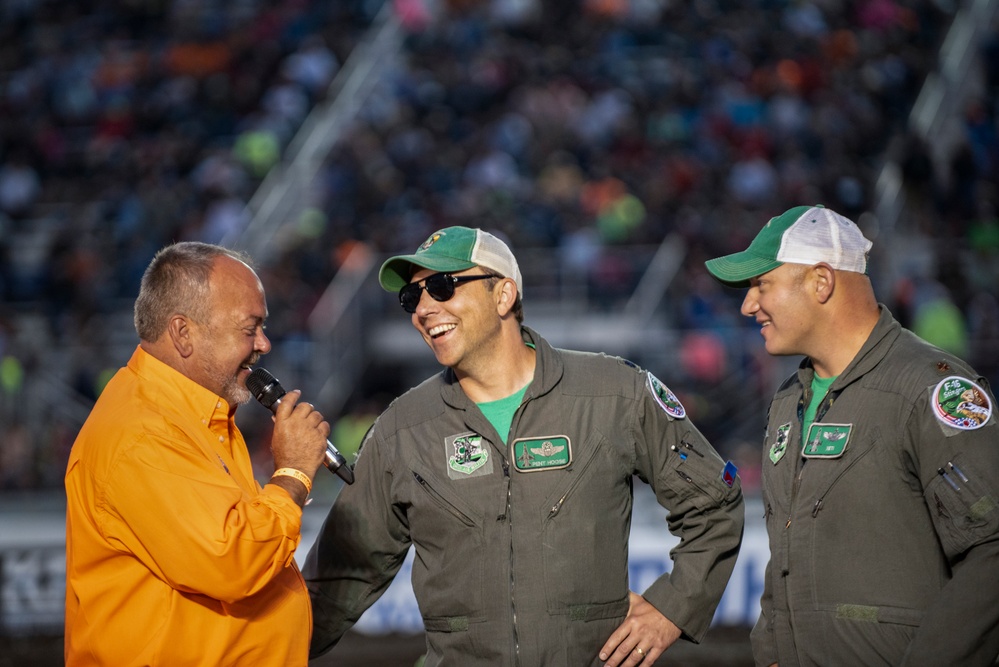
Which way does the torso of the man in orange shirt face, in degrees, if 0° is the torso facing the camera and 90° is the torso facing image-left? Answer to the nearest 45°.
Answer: approximately 270°

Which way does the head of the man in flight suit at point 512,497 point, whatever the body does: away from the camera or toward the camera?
toward the camera

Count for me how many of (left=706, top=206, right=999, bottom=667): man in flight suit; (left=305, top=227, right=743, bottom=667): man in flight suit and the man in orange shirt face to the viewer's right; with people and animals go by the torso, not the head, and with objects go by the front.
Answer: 1

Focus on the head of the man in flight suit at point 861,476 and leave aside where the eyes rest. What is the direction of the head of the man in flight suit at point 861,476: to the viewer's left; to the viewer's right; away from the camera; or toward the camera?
to the viewer's left

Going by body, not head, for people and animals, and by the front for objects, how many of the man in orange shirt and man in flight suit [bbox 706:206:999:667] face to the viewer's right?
1

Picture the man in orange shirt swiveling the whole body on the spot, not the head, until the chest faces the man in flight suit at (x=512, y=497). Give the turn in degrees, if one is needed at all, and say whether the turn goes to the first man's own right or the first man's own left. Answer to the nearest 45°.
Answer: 0° — they already face them

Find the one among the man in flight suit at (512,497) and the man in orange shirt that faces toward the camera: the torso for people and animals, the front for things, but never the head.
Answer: the man in flight suit

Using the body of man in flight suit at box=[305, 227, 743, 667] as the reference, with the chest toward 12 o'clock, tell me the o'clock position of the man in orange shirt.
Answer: The man in orange shirt is roughly at 2 o'clock from the man in flight suit.

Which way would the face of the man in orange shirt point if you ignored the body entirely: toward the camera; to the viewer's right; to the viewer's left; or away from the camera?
to the viewer's right

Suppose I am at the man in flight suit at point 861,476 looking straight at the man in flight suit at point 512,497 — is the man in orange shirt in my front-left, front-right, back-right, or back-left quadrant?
front-left

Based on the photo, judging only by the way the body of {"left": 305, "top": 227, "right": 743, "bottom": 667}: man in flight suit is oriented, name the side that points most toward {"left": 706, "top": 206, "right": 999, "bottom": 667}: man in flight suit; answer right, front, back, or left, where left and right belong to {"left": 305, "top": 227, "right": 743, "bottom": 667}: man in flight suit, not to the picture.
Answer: left

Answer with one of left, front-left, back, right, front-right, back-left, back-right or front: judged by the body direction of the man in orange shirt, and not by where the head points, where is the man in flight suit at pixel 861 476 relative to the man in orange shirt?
front

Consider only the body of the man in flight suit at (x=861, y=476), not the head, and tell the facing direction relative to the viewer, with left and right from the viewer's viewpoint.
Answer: facing the viewer and to the left of the viewer

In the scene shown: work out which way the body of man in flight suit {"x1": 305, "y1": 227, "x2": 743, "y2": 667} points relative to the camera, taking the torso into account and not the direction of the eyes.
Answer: toward the camera

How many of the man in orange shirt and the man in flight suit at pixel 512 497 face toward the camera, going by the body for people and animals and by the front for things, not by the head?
1

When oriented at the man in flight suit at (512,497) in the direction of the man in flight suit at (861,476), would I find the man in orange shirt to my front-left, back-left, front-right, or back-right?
back-right

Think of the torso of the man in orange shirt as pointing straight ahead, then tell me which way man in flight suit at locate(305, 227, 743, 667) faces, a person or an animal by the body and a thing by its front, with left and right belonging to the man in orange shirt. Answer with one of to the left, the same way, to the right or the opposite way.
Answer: to the right
